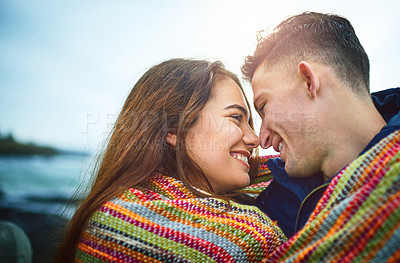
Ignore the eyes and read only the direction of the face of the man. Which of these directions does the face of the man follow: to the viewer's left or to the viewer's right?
to the viewer's left

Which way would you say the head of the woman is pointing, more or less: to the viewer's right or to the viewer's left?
to the viewer's right

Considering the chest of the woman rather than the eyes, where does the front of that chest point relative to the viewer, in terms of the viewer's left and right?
facing to the right of the viewer

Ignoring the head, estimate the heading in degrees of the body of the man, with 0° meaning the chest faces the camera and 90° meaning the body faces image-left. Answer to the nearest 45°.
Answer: approximately 90°
